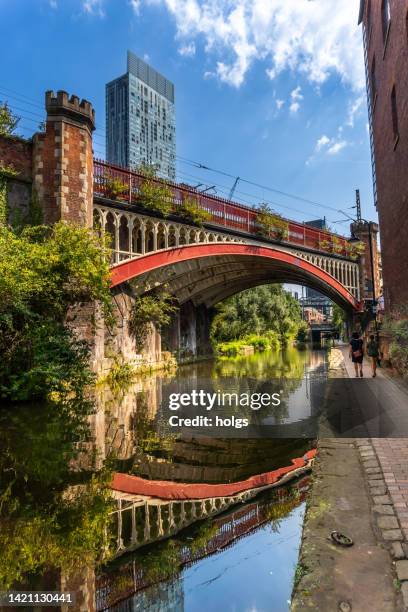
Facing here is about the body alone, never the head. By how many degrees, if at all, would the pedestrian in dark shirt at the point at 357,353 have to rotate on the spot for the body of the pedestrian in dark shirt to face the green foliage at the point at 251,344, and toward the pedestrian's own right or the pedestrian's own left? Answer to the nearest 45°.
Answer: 0° — they already face it

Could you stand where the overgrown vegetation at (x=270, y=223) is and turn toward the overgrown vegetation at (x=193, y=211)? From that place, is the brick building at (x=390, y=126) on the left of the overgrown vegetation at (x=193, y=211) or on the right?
left

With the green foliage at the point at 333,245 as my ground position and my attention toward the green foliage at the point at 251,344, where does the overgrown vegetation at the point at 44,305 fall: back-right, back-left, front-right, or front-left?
back-left

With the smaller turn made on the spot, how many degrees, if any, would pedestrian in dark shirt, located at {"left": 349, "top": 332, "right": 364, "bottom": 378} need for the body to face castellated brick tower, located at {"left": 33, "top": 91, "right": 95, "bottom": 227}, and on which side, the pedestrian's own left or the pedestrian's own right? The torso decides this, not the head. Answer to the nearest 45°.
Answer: approximately 90° to the pedestrian's own left

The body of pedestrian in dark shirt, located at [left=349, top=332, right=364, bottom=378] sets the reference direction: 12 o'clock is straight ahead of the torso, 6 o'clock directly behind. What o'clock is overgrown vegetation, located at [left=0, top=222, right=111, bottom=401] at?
The overgrown vegetation is roughly at 8 o'clock from the pedestrian in dark shirt.

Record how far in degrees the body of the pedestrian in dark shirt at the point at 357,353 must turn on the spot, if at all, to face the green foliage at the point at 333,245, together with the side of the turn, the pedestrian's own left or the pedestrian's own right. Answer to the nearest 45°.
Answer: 0° — they already face it

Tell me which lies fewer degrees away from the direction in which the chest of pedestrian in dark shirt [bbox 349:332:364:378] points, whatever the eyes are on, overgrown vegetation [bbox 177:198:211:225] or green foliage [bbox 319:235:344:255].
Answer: the green foliage

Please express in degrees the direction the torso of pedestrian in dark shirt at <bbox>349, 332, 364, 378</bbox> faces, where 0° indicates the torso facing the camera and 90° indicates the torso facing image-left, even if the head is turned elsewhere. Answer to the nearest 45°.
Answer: approximately 180°

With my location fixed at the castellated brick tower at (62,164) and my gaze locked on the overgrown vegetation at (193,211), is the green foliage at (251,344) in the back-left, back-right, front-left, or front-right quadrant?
front-left
